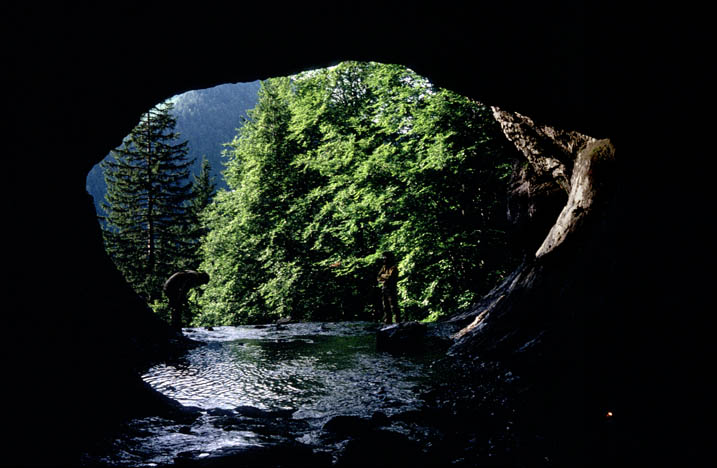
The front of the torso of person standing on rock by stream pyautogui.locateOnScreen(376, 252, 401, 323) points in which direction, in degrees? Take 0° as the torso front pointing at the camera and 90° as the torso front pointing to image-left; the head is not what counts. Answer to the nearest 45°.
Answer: approximately 45°

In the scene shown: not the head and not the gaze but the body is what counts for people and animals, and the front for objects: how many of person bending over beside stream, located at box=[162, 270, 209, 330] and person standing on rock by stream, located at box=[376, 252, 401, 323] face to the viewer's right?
1

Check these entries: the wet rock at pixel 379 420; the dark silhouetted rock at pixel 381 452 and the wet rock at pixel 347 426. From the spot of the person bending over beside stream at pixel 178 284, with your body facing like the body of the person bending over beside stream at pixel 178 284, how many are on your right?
3

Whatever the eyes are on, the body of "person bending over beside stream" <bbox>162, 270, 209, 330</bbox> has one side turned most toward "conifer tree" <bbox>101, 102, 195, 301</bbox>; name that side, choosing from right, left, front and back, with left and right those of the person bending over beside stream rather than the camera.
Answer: left

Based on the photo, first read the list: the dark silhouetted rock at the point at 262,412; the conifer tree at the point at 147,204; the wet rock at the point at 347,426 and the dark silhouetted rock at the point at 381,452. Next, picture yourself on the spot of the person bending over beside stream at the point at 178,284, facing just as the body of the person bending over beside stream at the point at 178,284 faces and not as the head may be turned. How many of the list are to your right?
3

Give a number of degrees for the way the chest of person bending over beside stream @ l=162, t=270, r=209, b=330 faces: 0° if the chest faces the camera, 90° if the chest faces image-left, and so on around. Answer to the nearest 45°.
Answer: approximately 270°

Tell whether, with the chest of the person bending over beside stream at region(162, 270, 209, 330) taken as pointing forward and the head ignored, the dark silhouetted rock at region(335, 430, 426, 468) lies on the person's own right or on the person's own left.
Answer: on the person's own right
